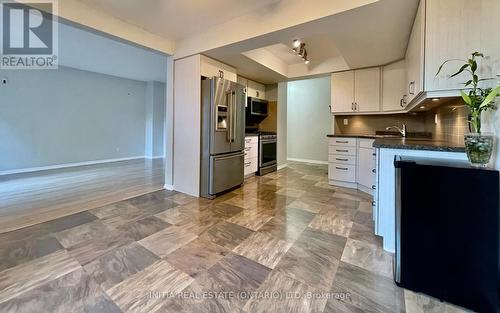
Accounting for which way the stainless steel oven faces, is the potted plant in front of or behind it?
in front

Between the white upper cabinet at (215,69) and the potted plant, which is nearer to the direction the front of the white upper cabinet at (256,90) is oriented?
the potted plant

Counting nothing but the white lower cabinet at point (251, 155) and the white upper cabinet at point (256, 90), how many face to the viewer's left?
0

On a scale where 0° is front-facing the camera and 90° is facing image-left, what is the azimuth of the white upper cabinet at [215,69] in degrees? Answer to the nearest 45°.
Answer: approximately 315°

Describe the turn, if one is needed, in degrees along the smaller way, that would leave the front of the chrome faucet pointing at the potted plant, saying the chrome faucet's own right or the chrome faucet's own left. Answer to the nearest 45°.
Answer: approximately 90° to the chrome faucet's own left

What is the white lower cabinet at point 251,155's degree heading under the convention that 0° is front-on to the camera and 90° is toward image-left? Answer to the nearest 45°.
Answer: approximately 315°

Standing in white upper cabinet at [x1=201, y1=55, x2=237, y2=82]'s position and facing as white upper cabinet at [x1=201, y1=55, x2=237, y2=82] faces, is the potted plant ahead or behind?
ahead
